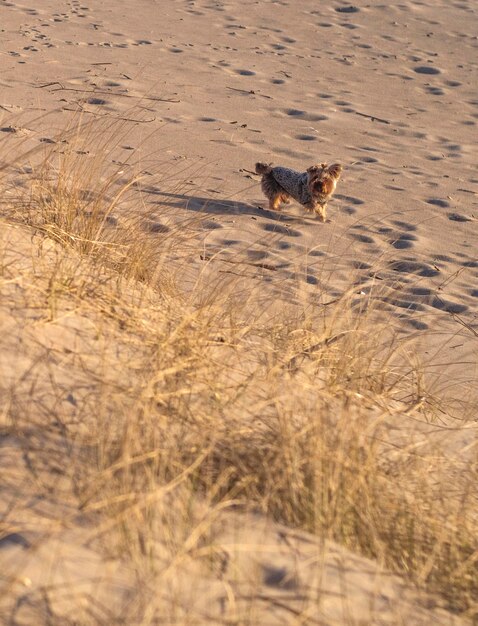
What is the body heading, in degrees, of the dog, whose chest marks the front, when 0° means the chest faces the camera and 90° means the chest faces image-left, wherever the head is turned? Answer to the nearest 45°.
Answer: approximately 315°

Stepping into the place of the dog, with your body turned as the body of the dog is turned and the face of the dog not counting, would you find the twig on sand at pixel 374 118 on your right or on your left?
on your left

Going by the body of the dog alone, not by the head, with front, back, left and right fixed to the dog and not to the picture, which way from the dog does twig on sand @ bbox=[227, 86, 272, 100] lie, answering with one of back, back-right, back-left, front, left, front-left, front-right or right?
back-left
